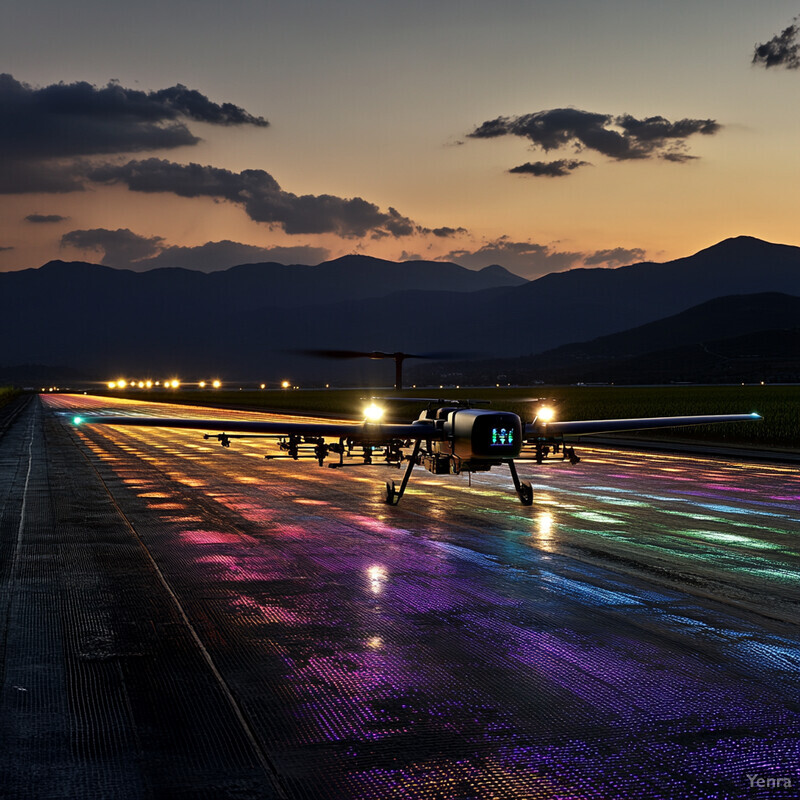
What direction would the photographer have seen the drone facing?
facing the viewer and to the right of the viewer
